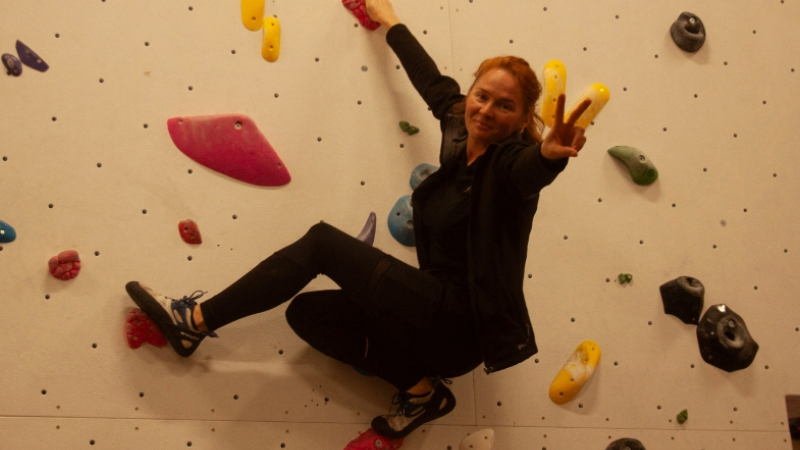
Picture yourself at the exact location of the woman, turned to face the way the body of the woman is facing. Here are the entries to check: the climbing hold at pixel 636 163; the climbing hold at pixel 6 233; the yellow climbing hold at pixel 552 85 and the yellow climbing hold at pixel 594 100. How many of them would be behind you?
3

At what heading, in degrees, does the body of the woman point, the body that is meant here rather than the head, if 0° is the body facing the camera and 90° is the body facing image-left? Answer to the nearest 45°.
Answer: approximately 45°

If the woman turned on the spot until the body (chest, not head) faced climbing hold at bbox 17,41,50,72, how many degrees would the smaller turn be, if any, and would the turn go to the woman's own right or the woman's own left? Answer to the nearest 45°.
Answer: approximately 45° to the woman's own right

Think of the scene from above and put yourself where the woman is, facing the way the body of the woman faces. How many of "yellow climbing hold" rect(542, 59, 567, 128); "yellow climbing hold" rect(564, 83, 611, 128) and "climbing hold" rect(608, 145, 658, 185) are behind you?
3

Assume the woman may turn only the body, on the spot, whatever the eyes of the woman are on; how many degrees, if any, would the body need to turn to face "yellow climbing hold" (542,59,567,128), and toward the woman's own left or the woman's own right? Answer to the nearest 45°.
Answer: approximately 180°

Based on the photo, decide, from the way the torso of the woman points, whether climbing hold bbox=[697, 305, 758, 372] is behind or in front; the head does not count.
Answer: behind
